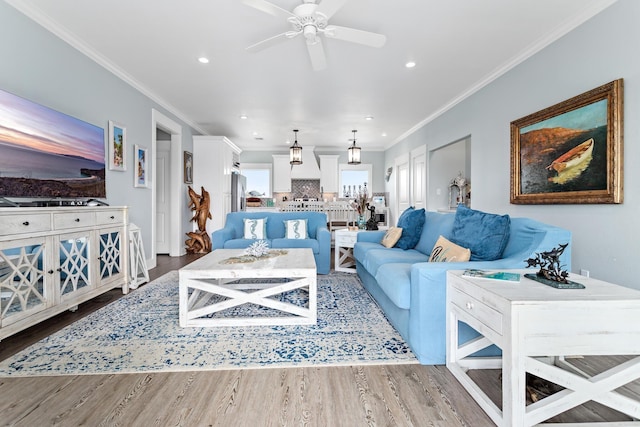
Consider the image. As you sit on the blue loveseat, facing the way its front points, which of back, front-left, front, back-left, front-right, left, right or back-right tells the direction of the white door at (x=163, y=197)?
back-right

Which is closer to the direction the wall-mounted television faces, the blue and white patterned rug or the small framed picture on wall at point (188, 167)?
the blue and white patterned rug

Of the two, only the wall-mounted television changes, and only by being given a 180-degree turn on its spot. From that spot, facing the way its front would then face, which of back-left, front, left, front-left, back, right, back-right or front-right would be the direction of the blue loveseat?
back-right

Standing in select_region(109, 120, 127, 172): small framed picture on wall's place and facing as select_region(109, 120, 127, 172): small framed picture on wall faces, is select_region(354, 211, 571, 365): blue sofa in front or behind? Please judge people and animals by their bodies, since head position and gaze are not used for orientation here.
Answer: in front

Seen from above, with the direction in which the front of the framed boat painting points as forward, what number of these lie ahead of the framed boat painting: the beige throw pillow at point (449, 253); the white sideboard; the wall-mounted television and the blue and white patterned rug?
4

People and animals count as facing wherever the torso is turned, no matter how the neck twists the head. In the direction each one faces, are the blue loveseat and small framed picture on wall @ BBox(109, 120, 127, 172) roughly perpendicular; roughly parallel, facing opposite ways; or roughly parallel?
roughly perpendicular

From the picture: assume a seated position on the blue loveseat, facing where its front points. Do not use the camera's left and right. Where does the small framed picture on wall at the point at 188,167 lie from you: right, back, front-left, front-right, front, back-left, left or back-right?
back-right

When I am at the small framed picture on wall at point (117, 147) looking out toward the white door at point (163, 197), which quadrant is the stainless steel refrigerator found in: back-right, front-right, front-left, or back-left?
front-right

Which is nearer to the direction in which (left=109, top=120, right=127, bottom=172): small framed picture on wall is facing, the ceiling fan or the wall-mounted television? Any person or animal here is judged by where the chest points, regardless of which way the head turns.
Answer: the ceiling fan

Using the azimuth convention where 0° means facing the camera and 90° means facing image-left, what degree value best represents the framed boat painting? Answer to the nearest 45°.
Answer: approximately 45°

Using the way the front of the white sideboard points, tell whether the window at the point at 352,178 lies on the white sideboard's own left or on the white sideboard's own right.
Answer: on the white sideboard's own left

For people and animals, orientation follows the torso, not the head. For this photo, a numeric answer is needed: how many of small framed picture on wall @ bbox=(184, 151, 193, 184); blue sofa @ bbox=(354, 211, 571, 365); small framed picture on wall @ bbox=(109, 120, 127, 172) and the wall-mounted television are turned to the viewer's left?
1

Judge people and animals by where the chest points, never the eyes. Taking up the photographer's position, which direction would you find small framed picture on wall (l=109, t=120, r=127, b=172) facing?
facing the viewer and to the right of the viewer

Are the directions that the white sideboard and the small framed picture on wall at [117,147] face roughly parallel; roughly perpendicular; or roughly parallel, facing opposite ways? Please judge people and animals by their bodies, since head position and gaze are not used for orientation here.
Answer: roughly parallel

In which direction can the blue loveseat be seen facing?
toward the camera

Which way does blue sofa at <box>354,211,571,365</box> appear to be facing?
to the viewer's left

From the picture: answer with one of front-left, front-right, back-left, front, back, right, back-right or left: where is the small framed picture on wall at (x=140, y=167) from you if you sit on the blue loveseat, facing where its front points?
right

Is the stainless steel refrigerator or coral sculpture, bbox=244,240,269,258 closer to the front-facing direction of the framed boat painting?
the coral sculpture

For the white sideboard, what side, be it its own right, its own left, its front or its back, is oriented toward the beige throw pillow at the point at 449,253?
front

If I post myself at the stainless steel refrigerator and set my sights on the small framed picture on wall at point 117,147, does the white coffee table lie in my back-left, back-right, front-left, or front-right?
front-left

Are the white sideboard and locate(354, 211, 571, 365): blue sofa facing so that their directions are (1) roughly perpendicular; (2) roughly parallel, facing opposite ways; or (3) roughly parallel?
roughly parallel, facing opposite ways
